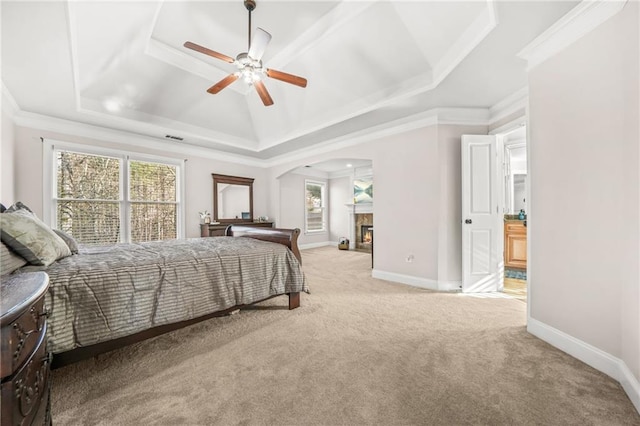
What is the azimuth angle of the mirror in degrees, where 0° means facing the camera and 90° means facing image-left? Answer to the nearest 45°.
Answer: approximately 315°

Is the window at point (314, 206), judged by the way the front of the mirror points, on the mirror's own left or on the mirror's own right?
on the mirror's own left

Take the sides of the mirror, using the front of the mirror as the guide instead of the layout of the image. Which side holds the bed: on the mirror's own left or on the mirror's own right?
on the mirror's own right

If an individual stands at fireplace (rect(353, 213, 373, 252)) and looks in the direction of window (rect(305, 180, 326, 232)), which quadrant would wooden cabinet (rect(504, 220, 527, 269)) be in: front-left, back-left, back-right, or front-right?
back-left

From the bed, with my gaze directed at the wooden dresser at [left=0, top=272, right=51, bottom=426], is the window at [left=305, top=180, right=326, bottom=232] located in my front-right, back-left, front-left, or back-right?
back-left

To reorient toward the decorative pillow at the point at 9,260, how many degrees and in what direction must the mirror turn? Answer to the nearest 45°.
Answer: approximately 45° to its right
